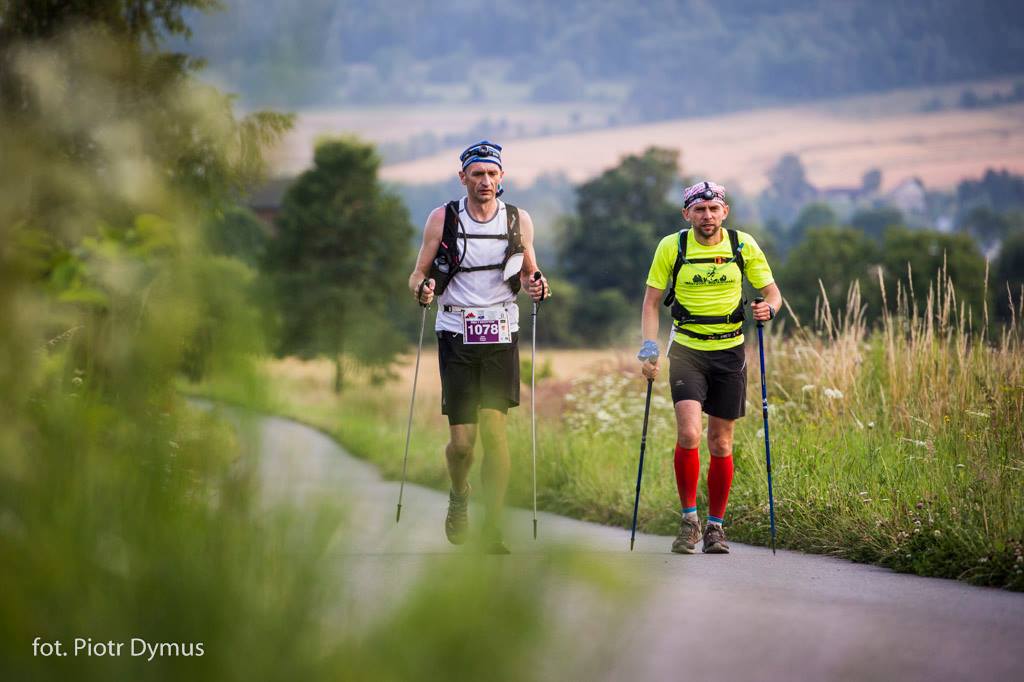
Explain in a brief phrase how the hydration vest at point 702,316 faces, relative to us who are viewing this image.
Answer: facing the viewer

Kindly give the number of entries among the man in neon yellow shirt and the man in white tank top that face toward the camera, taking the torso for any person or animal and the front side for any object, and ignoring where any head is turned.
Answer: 2

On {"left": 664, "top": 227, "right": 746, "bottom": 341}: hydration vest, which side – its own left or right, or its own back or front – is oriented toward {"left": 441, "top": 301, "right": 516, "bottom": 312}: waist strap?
right

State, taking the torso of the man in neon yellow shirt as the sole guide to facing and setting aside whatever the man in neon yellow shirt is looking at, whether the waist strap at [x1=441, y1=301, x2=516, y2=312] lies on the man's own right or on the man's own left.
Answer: on the man's own right

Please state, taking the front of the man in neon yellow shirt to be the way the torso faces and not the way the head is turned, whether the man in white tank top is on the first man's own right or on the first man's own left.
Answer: on the first man's own right

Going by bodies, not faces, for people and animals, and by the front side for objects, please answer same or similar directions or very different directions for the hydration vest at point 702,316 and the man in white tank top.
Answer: same or similar directions

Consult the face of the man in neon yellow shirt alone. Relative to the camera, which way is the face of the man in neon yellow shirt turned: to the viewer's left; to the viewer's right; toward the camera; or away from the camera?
toward the camera

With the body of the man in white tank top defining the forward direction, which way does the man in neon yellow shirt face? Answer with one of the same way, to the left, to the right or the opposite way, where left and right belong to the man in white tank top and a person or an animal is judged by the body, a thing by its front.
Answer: the same way

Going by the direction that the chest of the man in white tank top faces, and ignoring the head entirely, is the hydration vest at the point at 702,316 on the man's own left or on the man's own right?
on the man's own left

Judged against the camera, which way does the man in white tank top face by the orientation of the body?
toward the camera
